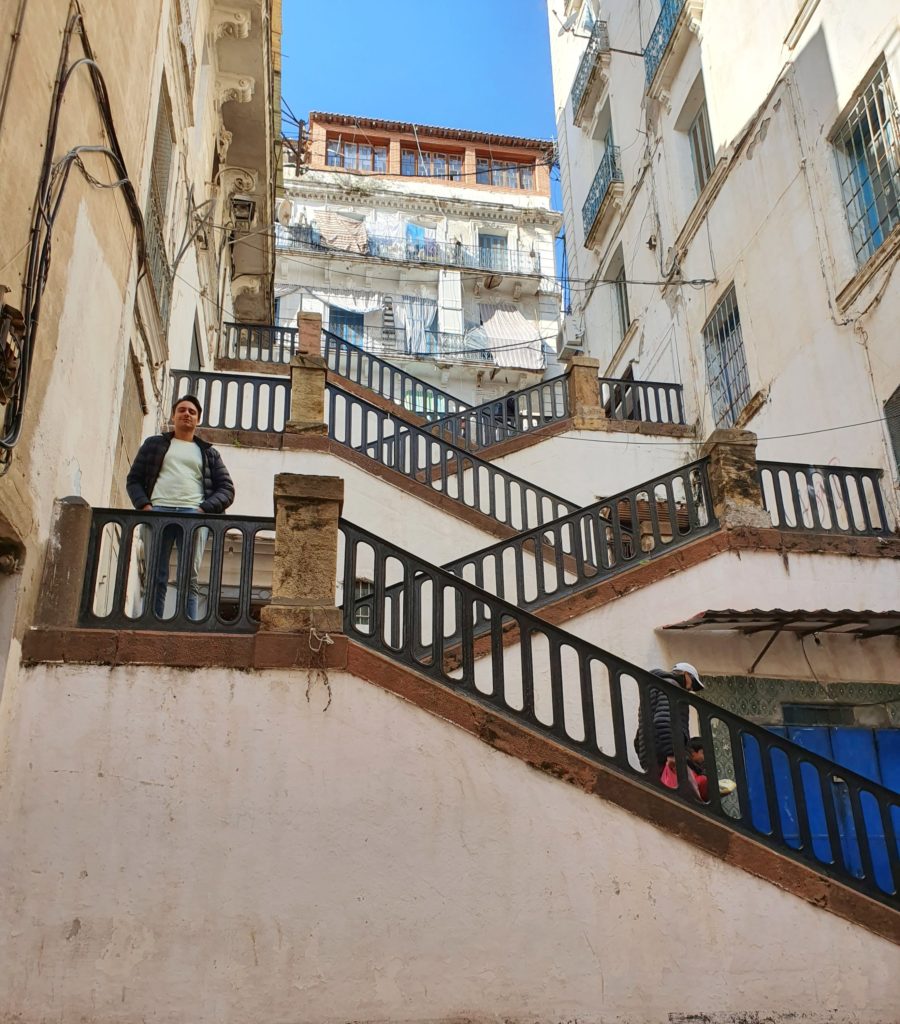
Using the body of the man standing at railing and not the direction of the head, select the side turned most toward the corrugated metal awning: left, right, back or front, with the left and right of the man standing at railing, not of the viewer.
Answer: left

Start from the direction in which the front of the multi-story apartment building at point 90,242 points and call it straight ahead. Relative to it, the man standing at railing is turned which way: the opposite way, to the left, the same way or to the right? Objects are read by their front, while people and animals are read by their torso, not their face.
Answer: to the right

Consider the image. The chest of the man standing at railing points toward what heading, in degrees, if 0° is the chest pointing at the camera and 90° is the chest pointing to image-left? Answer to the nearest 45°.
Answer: approximately 0°

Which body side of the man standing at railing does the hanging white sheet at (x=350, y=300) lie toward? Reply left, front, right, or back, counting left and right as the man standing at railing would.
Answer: back

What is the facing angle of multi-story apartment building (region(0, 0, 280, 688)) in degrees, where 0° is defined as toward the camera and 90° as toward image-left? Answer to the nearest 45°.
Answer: approximately 270°

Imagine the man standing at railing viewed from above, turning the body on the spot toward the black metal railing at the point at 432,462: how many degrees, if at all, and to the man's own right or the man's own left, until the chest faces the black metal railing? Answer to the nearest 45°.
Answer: approximately 135° to the man's own left
